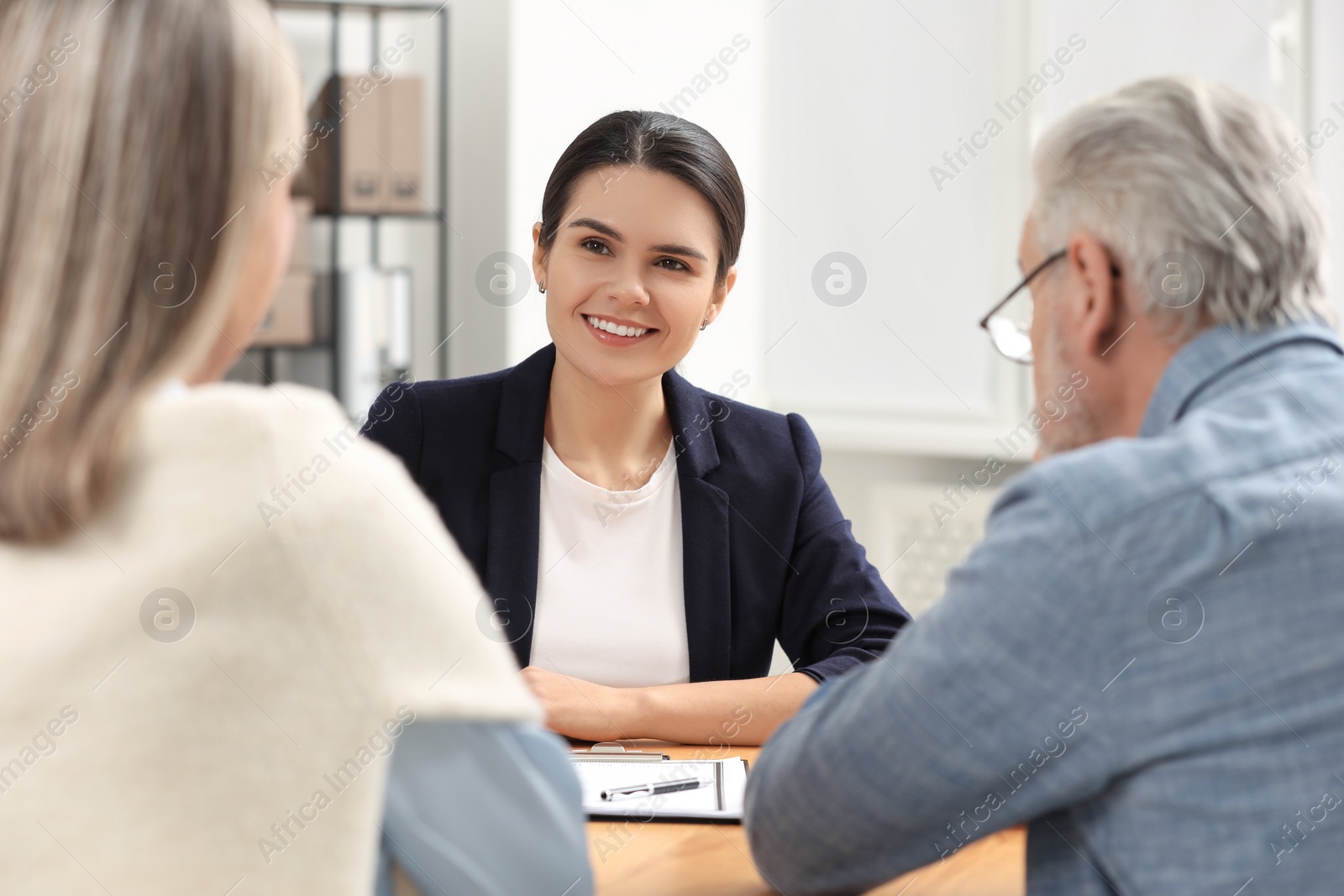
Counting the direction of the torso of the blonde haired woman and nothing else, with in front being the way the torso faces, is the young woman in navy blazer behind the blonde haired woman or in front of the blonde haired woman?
in front

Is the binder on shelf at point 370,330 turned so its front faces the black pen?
yes

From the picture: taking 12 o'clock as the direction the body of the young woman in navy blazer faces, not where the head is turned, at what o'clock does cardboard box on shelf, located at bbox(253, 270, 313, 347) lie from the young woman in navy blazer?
The cardboard box on shelf is roughly at 5 o'clock from the young woman in navy blazer.

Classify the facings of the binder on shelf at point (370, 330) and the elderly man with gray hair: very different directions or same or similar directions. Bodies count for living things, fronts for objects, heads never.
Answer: very different directions

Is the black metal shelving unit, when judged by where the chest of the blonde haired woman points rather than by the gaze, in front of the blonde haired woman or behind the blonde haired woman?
in front

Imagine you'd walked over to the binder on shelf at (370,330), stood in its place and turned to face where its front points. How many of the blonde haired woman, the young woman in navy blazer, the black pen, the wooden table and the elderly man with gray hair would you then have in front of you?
5

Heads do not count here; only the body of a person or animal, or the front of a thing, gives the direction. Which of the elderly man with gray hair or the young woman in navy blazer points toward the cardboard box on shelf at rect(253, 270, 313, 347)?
the elderly man with gray hair

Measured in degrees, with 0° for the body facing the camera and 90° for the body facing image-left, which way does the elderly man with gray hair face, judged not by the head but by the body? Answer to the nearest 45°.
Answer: approximately 135°

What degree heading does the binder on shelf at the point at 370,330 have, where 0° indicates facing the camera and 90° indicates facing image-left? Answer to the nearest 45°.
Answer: approximately 0°

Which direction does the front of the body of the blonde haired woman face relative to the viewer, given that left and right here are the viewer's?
facing away from the viewer and to the right of the viewer

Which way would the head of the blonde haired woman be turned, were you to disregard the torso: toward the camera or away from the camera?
away from the camera

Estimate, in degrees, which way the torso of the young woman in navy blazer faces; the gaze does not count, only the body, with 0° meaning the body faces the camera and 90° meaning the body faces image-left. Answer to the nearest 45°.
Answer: approximately 0°

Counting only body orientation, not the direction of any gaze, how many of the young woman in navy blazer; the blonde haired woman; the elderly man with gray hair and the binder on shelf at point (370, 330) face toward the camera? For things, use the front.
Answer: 2
